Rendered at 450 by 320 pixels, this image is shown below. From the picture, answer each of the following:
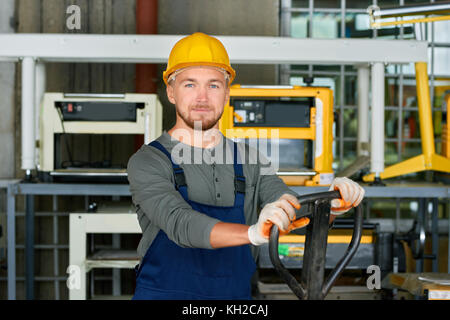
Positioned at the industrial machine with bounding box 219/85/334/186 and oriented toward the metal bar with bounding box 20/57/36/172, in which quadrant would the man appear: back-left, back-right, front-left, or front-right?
front-left

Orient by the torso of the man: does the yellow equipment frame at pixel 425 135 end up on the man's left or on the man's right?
on the man's left

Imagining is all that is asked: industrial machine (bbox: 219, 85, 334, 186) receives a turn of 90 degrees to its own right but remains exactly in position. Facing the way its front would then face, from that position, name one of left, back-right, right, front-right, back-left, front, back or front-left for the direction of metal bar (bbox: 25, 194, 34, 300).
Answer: front

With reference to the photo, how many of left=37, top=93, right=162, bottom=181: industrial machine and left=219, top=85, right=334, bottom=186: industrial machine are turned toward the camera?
2

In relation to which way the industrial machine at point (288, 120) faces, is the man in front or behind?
in front

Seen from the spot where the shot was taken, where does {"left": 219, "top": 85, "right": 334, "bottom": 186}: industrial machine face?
facing the viewer

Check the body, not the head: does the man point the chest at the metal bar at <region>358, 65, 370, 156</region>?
no

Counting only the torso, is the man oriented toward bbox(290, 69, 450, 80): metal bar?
no

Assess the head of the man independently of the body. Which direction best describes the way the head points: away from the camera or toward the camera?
toward the camera

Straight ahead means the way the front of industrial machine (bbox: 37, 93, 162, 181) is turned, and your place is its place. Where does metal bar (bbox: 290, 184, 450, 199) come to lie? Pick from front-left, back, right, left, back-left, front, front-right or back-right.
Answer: left

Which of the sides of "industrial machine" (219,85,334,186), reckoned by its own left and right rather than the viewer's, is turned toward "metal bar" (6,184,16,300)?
right

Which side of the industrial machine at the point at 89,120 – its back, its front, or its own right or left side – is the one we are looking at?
front

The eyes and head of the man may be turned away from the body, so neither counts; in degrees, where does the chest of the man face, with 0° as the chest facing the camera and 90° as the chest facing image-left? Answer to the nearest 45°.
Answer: approximately 315°

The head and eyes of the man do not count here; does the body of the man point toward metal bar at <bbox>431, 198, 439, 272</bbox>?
no
